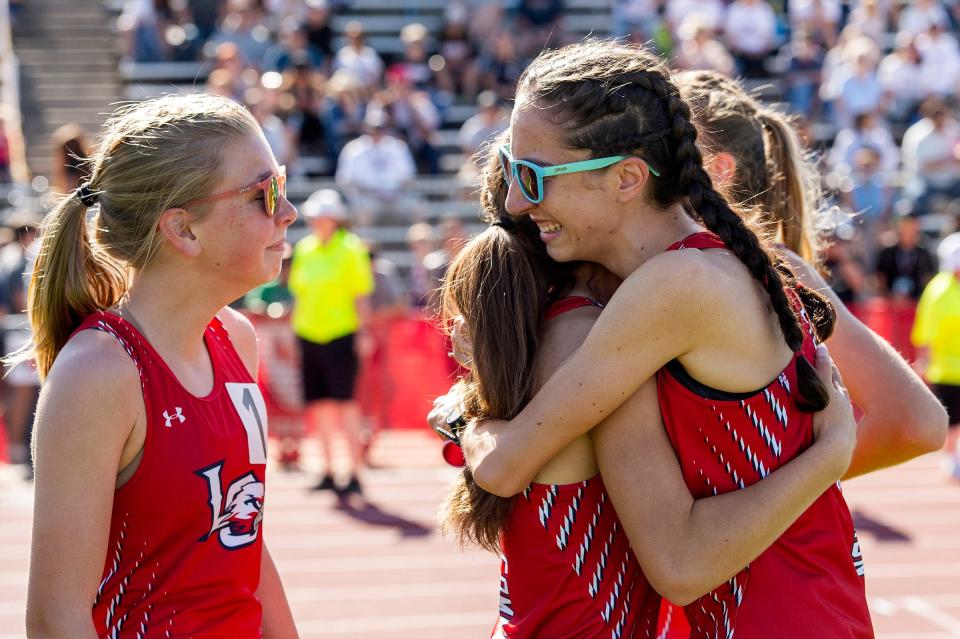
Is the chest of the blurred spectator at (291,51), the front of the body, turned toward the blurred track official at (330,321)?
yes

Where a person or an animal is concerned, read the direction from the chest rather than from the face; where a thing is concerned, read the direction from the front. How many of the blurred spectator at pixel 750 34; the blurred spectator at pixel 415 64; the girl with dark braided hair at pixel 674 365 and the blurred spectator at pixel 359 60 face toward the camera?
3

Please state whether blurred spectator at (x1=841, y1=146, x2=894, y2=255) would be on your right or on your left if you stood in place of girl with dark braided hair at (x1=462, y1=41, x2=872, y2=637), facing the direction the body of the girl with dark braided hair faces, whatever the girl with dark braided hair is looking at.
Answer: on your right

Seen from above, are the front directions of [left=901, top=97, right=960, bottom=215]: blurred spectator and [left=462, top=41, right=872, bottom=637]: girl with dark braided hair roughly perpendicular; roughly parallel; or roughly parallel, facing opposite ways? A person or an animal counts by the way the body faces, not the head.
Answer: roughly perpendicular

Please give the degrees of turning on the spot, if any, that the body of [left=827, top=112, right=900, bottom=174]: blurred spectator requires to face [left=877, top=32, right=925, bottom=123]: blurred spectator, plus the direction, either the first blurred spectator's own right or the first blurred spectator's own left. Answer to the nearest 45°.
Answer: approximately 180°

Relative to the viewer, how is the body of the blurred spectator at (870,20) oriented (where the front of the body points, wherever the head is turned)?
toward the camera

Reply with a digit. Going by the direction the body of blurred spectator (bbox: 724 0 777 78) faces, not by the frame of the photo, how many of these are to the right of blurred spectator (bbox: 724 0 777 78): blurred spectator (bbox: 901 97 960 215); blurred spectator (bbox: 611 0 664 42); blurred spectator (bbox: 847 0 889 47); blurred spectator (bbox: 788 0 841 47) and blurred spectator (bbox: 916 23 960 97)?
1

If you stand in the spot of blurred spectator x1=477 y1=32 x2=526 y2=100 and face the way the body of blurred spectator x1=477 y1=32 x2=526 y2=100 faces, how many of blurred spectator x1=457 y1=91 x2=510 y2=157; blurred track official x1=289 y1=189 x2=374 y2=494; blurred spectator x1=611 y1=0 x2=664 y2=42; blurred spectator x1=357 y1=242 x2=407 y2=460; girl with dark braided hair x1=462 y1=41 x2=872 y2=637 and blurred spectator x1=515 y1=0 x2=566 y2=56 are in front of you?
4

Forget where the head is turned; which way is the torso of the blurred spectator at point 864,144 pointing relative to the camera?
toward the camera

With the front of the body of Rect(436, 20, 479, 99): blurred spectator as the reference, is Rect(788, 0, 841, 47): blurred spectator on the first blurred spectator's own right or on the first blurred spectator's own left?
on the first blurred spectator's own left

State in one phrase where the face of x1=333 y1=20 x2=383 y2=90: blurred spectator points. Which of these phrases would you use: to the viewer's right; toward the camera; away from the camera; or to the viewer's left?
toward the camera

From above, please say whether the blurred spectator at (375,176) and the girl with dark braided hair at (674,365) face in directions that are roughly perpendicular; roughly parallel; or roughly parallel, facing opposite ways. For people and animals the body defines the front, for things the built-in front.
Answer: roughly perpendicular

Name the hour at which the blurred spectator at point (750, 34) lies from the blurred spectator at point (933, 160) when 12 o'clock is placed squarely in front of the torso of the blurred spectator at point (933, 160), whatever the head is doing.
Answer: the blurred spectator at point (750, 34) is roughly at 4 o'clock from the blurred spectator at point (933, 160).

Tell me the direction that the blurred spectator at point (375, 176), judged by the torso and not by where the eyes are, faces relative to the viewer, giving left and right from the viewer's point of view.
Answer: facing the viewer

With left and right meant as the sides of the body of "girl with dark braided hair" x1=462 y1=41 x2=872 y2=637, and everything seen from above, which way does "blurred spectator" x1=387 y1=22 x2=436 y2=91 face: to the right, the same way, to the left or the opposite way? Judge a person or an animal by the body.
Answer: to the left

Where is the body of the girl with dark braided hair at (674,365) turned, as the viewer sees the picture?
to the viewer's left

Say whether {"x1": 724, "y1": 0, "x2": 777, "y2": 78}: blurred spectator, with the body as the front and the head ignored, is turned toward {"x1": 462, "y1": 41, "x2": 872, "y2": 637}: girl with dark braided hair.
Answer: yes

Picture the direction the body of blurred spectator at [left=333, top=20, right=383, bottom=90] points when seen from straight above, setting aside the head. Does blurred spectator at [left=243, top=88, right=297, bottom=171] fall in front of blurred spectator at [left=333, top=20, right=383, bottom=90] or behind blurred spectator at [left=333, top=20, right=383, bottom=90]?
in front

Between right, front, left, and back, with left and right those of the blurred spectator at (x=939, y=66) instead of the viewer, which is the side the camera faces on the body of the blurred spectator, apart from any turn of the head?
front
